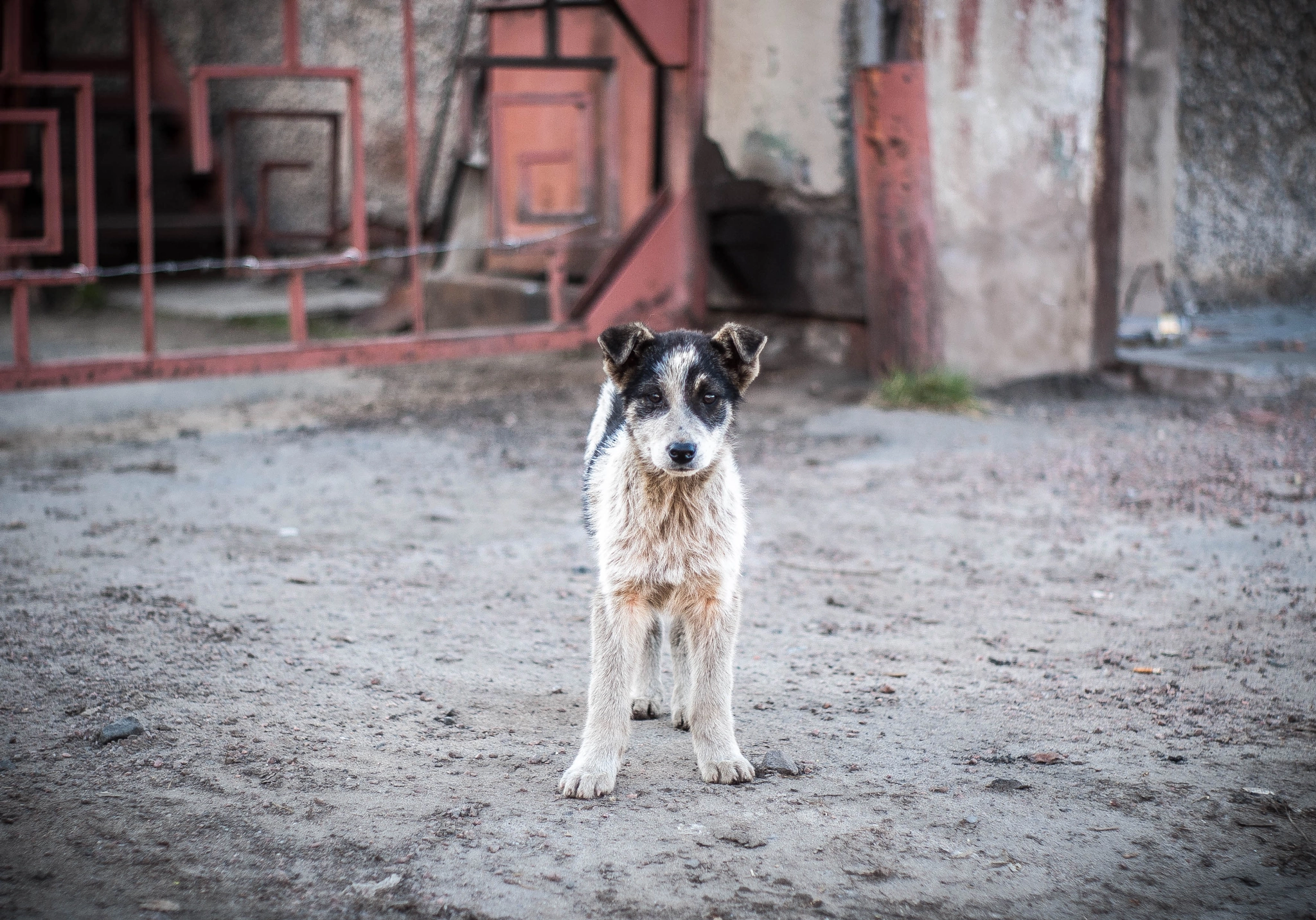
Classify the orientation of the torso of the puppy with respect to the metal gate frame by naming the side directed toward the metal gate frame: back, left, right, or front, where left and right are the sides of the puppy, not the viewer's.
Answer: back

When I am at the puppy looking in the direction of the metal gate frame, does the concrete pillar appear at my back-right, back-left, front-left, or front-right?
front-right

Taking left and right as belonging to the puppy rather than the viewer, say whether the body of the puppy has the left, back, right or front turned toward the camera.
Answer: front
